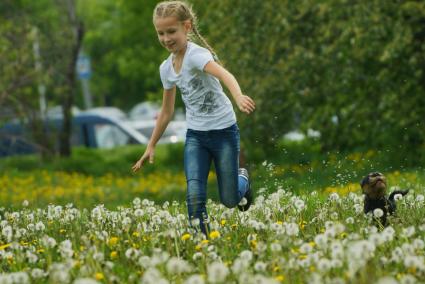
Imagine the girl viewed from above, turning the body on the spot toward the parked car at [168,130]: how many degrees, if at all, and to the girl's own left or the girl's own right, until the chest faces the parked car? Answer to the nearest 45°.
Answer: approximately 135° to the girl's own right

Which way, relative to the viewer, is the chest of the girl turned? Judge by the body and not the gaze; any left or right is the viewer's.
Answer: facing the viewer and to the left of the viewer

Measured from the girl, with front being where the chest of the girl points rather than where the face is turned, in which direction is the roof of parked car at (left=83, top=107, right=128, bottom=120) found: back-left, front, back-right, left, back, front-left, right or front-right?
back-right
